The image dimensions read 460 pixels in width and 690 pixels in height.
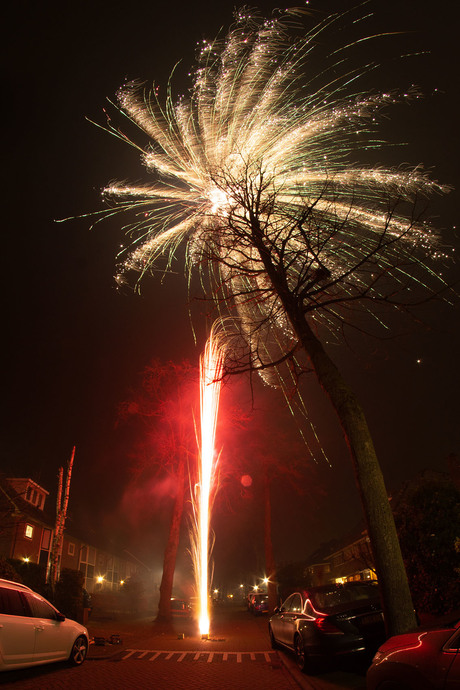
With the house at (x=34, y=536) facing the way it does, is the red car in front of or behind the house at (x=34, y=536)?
in front

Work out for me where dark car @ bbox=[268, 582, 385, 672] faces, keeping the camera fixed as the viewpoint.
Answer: facing away from the viewer and to the left of the viewer

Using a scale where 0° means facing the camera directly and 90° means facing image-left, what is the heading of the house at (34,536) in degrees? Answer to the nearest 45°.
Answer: approximately 315°

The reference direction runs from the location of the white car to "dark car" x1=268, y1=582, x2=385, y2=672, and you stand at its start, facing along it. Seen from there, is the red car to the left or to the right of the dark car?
right

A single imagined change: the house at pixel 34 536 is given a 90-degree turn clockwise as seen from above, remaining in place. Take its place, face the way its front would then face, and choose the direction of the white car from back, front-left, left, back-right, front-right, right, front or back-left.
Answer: front-left
